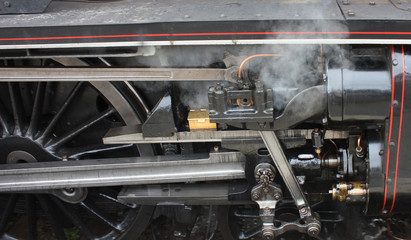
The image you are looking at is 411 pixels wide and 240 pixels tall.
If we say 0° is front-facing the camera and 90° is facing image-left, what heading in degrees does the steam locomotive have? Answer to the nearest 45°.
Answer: approximately 270°
